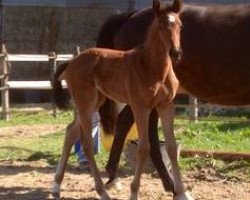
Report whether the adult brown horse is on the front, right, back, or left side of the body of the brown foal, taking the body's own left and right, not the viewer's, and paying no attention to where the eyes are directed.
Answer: left

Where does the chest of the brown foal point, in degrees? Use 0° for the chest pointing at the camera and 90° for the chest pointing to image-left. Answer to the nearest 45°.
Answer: approximately 315°
